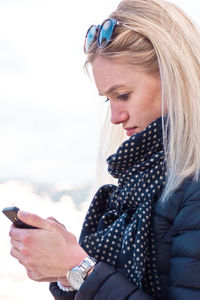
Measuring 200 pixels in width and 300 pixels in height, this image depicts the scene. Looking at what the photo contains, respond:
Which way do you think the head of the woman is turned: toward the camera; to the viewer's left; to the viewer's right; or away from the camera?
to the viewer's left

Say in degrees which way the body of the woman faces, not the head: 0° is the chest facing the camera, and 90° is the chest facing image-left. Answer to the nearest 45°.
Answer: approximately 90°
